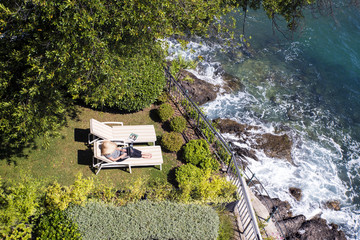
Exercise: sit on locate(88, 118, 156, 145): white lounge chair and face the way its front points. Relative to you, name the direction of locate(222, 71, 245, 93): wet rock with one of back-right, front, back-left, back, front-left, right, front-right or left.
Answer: front-left

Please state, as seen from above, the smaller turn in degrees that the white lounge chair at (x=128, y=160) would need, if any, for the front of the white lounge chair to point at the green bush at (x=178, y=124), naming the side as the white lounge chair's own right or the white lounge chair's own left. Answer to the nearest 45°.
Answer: approximately 45° to the white lounge chair's own left

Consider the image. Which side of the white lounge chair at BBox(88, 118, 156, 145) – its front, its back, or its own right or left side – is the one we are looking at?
right

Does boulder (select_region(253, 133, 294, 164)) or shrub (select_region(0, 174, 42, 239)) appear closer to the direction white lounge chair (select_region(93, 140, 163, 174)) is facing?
the boulder

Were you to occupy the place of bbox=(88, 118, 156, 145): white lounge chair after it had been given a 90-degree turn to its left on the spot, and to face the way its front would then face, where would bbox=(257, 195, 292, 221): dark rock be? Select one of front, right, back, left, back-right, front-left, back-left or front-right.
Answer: right

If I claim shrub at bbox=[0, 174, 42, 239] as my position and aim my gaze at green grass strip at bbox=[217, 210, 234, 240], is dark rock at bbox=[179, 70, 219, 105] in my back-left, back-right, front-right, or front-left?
front-left

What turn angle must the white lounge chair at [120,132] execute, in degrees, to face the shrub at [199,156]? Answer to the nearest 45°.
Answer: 0° — it already faces it

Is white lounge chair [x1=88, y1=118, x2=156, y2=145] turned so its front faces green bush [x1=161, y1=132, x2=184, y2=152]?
yes

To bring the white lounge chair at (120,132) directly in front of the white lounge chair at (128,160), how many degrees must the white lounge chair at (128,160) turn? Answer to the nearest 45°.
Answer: approximately 90° to its left

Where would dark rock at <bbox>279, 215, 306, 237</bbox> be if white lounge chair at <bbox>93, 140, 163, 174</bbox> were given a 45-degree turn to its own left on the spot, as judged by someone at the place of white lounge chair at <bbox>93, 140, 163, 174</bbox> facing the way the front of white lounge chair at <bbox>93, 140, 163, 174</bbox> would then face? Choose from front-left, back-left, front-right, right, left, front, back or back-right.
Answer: front-right

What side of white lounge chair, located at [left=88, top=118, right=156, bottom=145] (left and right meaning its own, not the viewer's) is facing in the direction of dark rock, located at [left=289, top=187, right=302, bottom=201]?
front

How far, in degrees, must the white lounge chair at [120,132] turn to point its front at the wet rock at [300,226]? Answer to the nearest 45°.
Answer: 0° — it already faces it

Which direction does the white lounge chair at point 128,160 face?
to the viewer's right

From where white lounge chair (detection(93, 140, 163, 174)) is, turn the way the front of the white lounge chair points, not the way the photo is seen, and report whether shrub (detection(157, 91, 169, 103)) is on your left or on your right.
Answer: on your left

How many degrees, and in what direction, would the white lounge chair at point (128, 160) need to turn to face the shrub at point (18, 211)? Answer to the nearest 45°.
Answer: approximately 135° to its right

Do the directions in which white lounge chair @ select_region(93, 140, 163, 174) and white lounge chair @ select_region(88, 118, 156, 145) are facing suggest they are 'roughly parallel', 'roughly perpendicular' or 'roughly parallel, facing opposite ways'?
roughly parallel

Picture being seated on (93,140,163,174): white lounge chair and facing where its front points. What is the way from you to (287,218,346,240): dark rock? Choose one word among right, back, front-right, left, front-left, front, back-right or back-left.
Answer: front

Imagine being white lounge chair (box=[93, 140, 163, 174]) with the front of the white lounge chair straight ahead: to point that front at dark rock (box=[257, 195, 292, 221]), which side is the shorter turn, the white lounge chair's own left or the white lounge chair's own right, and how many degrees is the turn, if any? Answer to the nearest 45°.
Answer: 0° — it already faces it
